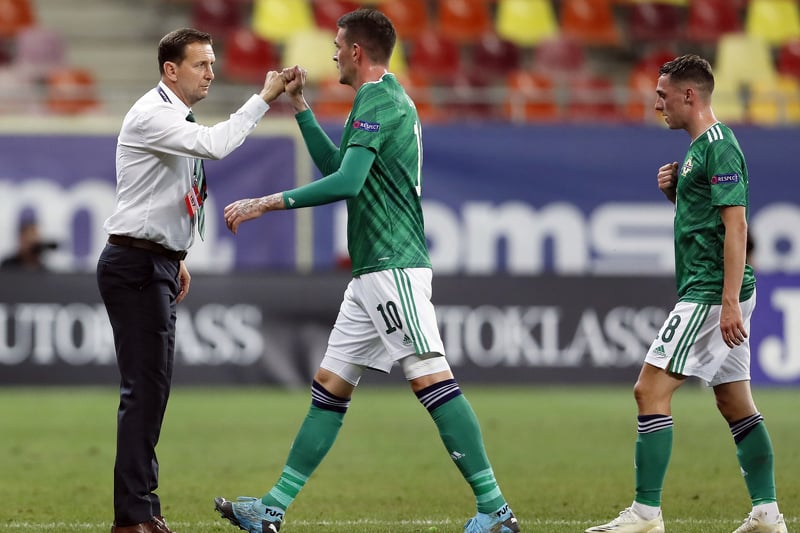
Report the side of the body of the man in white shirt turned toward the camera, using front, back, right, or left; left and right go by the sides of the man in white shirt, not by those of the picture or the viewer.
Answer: right

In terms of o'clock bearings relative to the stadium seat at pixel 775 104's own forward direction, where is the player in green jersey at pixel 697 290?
The player in green jersey is roughly at 12 o'clock from the stadium seat.

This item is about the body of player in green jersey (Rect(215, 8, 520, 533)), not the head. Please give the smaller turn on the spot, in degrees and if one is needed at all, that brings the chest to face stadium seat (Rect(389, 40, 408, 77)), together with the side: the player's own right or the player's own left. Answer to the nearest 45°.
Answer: approximately 90° to the player's own right

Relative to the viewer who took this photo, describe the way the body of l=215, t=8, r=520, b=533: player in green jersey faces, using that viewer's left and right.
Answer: facing to the left of the viewer

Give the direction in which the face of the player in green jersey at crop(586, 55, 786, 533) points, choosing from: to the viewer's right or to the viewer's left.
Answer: to the viewer's left

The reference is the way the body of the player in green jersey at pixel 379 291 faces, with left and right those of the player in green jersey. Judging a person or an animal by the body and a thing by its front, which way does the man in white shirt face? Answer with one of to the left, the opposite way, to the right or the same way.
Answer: the opposite way

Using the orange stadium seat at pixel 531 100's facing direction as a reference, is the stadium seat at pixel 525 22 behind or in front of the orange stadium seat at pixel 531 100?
behind

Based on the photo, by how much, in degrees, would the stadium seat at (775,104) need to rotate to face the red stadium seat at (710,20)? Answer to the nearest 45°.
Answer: approximately 135° to its right

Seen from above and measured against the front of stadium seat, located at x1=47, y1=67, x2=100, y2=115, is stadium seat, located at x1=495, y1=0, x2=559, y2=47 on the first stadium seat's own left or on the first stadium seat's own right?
on the first stadium seat's own left

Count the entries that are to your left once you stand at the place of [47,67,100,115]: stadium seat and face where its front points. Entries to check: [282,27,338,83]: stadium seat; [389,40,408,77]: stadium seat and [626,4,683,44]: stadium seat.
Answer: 3

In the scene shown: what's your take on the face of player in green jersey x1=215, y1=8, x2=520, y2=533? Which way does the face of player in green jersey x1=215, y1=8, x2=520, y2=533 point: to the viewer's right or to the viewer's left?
to the viewer's left
